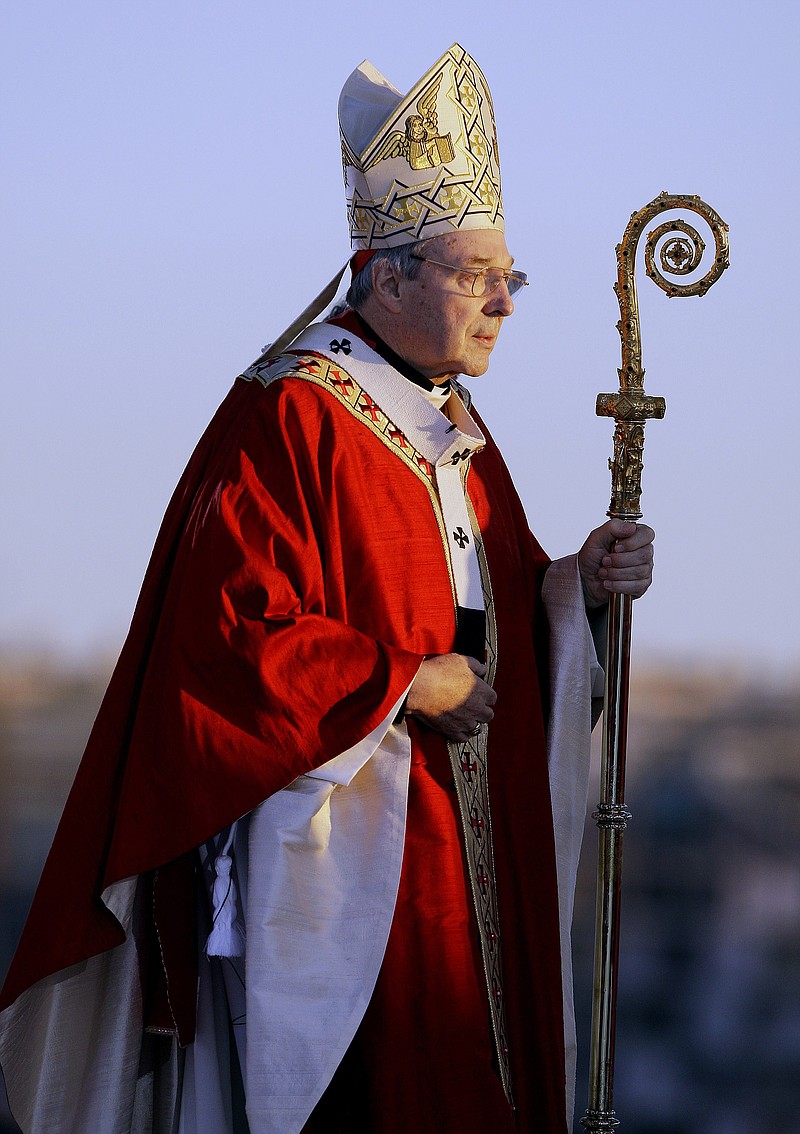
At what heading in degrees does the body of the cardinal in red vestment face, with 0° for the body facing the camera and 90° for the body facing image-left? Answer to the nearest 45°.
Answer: approximately 315°

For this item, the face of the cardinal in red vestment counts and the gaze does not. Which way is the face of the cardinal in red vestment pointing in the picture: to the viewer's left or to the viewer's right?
to the viewer's right
